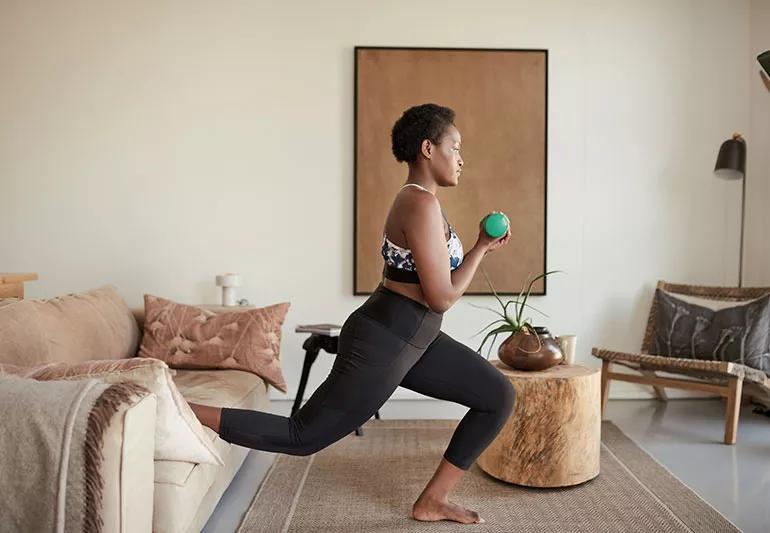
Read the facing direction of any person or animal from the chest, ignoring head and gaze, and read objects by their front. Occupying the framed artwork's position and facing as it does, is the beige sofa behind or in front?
in front

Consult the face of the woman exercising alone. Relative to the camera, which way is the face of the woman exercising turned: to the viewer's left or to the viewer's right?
to the viewer's right

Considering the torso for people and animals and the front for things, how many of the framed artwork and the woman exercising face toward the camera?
1

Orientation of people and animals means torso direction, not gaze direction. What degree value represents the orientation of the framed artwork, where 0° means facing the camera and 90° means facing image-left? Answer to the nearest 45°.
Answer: approximately 0°

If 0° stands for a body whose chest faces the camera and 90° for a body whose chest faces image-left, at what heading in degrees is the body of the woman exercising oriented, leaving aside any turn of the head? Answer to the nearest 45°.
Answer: approximately 270°

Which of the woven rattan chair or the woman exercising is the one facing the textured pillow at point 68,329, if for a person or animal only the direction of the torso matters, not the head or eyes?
the woven rattan chair

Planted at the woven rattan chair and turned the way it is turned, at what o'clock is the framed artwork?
The framed artwork is roughly at 2 o'clock from the woven rattan chair.

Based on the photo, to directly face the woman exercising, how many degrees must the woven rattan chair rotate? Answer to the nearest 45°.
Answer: approximately 45° to its left

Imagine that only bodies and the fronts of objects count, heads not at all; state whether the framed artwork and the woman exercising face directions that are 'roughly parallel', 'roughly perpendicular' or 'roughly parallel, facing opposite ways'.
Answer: roughly perpendicular

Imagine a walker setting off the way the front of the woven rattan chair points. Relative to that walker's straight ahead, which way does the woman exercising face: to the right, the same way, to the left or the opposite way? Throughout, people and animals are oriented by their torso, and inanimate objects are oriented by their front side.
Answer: the opposite way
